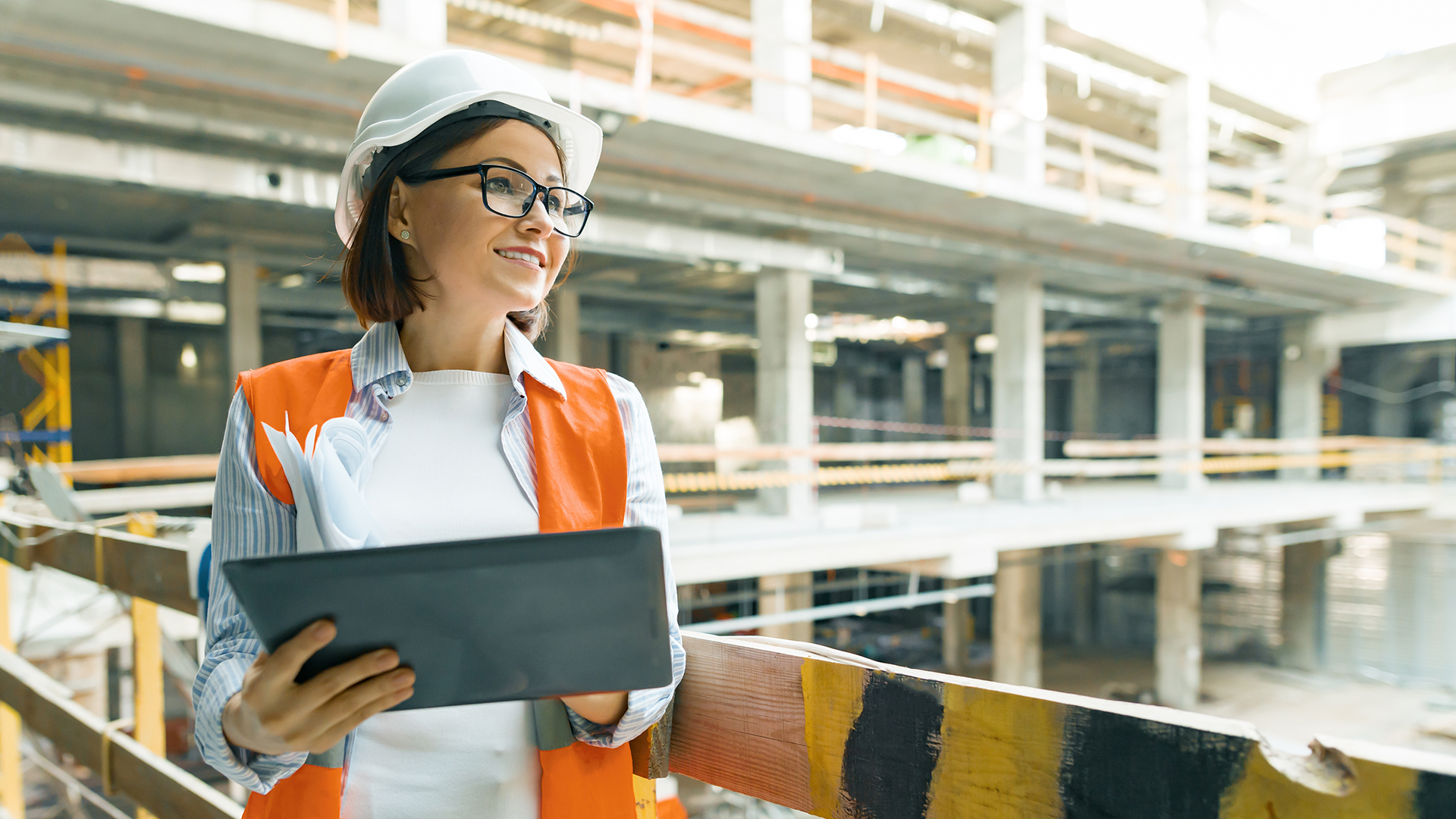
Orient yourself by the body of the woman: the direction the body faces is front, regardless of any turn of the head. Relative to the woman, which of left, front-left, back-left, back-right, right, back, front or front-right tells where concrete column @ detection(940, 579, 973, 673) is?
back-left

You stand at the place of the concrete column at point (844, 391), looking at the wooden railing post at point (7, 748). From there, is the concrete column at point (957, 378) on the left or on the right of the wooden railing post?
left

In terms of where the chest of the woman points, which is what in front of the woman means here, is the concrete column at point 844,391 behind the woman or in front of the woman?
behind

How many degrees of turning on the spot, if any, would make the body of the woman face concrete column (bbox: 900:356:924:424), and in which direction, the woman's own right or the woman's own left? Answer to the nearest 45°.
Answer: approximately 135° to the woman's own left

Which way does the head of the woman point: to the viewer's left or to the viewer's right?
to the viewer's right

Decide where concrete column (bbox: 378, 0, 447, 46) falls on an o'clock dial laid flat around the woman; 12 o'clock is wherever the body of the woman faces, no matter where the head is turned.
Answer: The concrete column is roughly at 6 o'clock from the woman.

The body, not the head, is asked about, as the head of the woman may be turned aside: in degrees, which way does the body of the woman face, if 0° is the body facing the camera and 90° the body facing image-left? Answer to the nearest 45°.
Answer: approximately 0°

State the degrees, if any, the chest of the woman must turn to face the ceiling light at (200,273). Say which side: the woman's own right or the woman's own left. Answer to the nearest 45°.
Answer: approximately 180°

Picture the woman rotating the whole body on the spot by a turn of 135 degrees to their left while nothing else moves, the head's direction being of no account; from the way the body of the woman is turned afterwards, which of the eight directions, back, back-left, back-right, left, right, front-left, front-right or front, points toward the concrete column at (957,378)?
front

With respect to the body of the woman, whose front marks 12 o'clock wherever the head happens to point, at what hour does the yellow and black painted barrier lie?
The yellow and black painted barrier is roughly at 10 o'clock from the woman.

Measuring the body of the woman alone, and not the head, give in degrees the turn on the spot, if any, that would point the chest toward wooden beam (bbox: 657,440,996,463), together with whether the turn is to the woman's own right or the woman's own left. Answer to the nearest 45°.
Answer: approximately 135° to the woman's own left

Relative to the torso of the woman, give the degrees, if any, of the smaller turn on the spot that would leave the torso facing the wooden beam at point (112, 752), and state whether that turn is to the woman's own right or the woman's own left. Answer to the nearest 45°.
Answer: approximately 135° to the woman's own right

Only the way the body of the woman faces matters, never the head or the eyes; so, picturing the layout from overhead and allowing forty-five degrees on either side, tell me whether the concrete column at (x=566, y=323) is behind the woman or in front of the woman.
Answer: behind

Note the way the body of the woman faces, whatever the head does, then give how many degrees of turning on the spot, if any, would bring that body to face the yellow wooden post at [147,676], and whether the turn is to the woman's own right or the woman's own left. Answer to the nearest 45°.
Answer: approximately 135° to the woman's own right

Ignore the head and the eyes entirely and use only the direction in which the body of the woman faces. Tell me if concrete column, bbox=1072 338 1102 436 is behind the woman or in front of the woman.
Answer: behind

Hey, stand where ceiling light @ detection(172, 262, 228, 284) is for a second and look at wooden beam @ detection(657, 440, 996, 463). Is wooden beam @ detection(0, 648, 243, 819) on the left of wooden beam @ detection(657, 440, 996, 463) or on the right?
right
